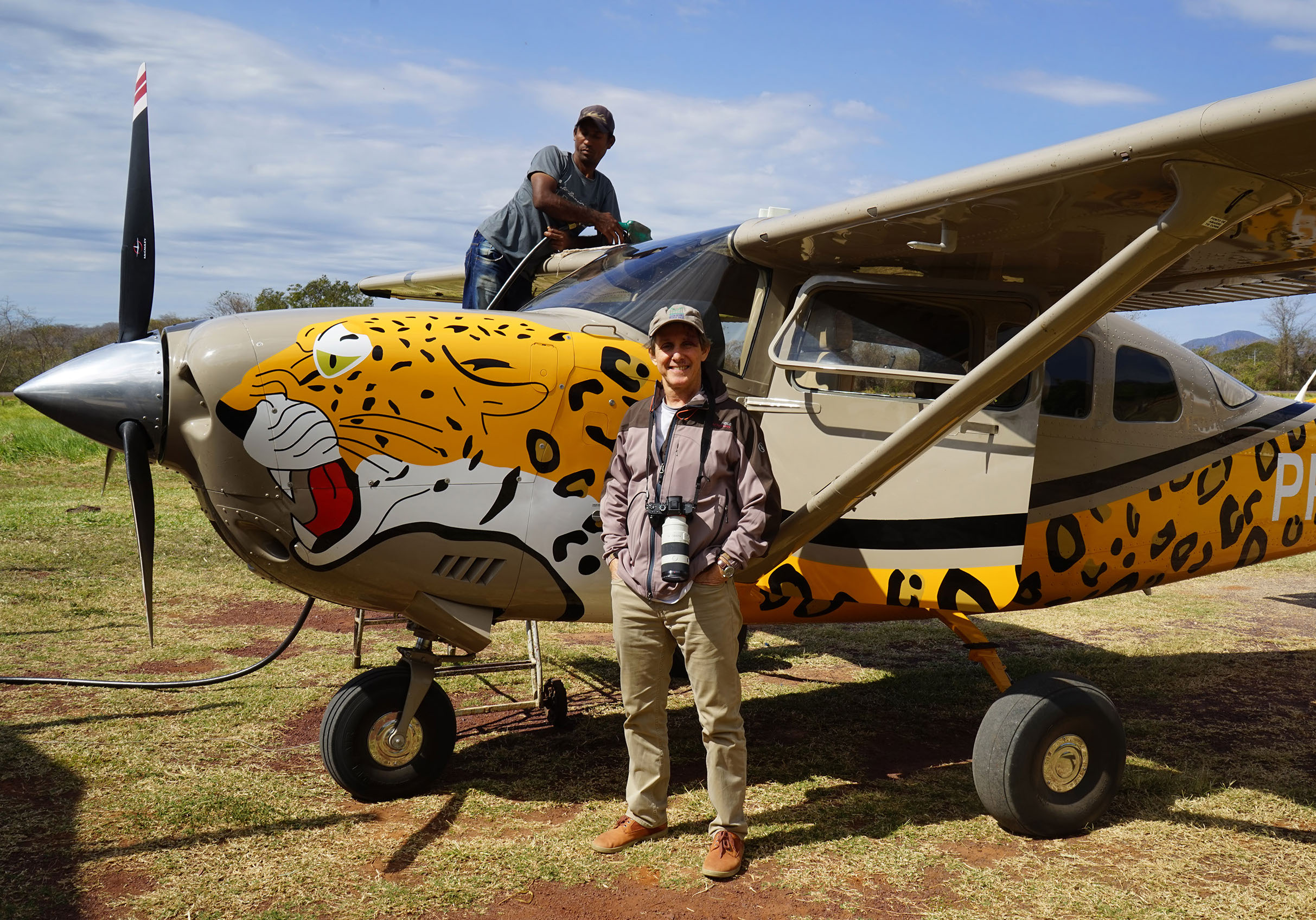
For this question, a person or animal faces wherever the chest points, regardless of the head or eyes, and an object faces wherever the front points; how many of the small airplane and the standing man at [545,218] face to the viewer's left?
1

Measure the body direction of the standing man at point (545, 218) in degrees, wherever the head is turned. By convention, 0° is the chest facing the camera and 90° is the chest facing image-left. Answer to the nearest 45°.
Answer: approximately 315°

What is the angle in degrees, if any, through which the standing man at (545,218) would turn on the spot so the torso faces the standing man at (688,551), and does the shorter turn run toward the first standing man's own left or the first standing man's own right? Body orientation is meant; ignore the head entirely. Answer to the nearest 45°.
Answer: approximately 45° to the first standing man's own right

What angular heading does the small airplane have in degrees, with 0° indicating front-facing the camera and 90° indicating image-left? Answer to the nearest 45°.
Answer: approximately 90°

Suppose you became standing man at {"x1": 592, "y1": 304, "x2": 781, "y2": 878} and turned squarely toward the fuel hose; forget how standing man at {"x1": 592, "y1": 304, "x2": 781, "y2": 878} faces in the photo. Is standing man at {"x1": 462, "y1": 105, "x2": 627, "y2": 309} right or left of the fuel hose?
right
